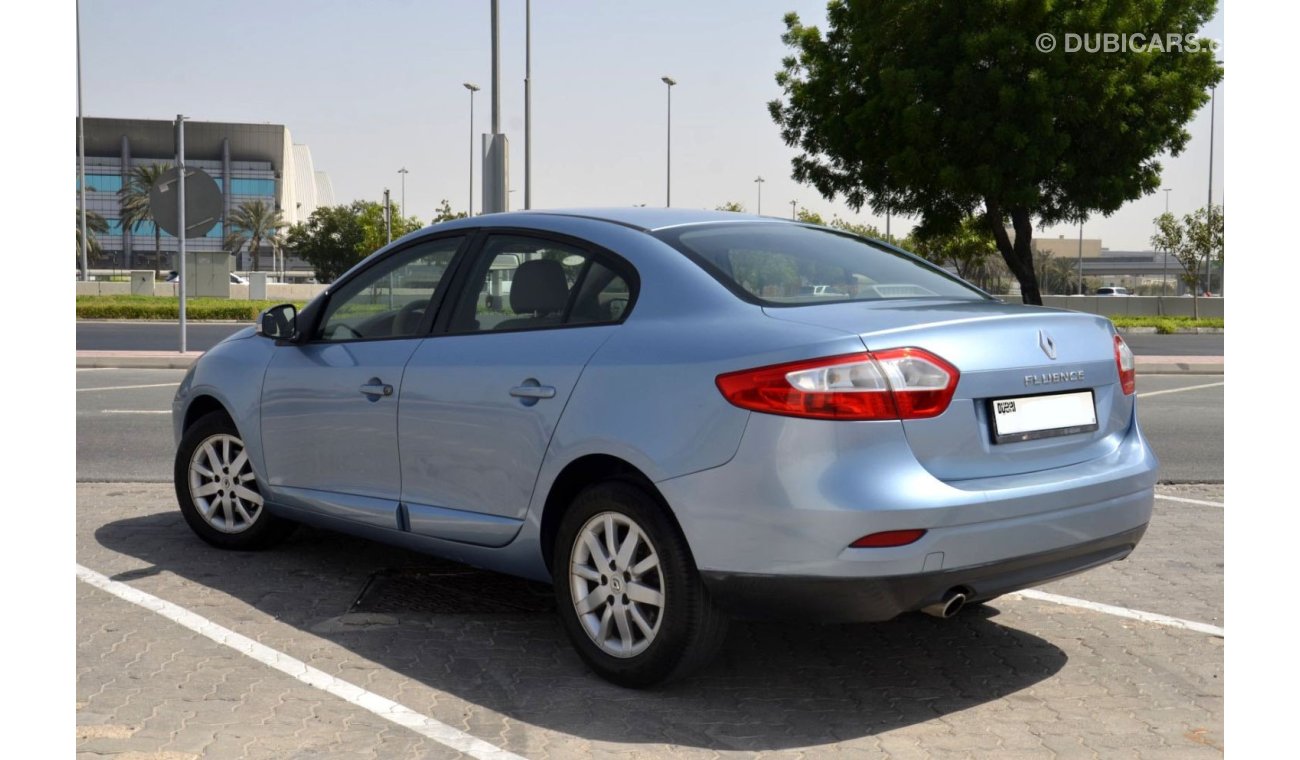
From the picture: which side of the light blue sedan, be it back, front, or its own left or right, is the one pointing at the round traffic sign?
front

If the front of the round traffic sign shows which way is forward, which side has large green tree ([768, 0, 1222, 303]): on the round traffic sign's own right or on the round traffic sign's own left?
on the round traffic sign's own right

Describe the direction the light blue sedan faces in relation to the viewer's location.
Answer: facing away from the viewer and to the left of the viewer

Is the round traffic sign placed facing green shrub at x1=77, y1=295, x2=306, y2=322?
yes

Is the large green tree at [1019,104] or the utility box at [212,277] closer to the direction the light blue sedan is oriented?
the utility box

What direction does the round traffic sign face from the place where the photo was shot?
facing away from the viewer

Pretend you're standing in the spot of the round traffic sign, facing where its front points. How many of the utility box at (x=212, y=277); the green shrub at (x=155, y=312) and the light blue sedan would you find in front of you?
2

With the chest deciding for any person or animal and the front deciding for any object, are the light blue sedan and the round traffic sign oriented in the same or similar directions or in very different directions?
same or similar directions

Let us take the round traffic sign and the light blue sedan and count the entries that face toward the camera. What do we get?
0

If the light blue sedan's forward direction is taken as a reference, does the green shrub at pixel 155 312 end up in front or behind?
in front

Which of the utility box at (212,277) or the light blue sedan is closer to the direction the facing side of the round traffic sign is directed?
the utility box

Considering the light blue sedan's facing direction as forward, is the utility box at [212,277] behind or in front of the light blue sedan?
in front

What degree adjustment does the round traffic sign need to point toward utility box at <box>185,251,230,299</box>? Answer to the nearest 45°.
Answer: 0° — it already faces it

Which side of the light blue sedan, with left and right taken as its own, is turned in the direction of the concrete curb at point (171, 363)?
front

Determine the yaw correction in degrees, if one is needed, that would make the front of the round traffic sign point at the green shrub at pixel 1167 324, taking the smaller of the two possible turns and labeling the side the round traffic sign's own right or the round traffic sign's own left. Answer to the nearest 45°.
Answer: approximately 45° to the round traffic sign's own right
